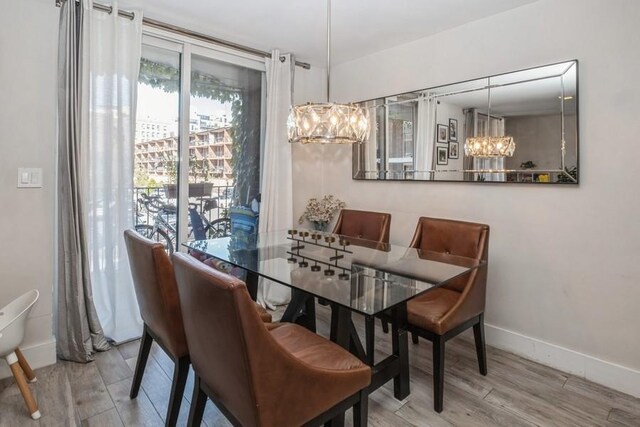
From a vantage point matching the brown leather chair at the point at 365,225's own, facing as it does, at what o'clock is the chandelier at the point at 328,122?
The chandelier is roughly at 11 o'clock from the brown leather chair.

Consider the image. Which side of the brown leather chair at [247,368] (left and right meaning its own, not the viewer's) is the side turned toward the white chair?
left

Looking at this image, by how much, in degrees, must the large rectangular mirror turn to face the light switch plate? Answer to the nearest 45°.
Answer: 0° — it already faces it

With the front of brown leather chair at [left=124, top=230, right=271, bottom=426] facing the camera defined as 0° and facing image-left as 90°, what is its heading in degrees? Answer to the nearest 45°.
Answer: approximately 225°

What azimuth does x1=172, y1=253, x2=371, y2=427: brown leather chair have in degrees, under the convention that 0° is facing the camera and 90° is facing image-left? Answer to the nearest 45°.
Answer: approximately 225°

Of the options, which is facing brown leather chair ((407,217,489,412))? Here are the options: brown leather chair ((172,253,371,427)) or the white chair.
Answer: brown leather chair ((172,253,371,427))

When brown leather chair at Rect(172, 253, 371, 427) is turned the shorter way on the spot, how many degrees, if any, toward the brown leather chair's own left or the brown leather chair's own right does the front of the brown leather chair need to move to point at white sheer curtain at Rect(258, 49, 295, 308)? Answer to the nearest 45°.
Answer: approximately 45° to the brown leather chair's own left

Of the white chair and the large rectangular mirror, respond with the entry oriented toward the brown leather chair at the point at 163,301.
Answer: the large rectangular mirror

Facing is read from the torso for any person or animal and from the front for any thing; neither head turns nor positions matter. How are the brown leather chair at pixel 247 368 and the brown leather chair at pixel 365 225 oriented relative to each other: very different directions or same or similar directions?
very different directions

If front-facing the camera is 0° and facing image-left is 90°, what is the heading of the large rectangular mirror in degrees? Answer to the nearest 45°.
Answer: approximately 45°
